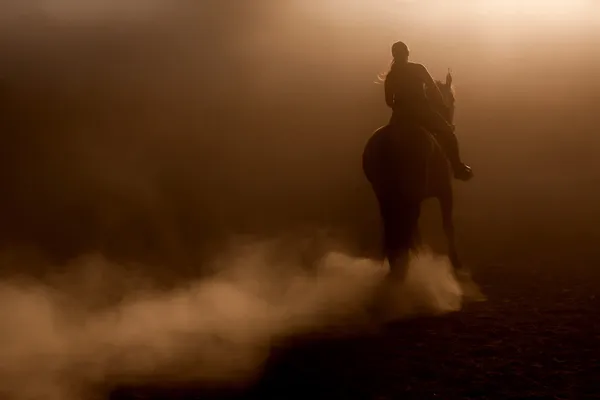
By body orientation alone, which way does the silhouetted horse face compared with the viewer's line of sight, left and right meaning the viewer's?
facing away from the viewer and to the right of the viewer
